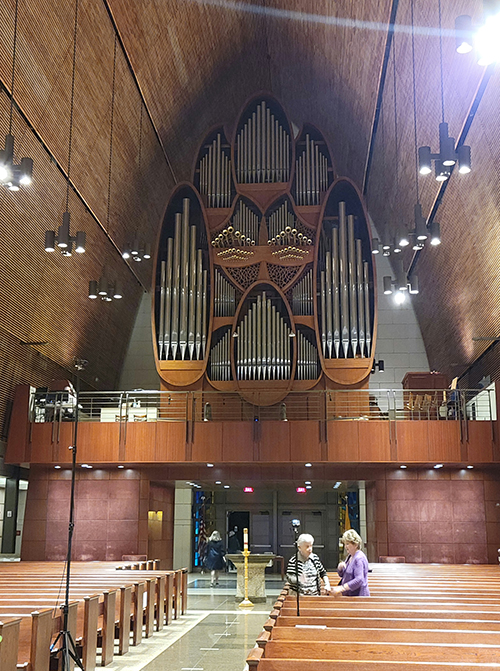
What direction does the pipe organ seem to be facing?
toward the camera

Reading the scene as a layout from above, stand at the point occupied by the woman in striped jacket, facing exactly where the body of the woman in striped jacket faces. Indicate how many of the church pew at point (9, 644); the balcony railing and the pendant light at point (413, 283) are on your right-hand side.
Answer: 1

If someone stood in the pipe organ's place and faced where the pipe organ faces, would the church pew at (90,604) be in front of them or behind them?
in front

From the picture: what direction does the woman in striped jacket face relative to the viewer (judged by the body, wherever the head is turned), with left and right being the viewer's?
facing the viewer and to the right of the viewer

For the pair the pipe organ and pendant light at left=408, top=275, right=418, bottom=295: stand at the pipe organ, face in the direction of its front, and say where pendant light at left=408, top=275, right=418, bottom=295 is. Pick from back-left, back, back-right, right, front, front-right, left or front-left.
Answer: front-left

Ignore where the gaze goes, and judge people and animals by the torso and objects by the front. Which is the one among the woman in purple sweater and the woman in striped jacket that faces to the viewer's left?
the woman in purple sweater

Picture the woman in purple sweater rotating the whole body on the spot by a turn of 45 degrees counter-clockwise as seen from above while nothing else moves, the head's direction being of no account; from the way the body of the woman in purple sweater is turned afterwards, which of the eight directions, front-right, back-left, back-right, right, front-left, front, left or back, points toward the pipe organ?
back-right

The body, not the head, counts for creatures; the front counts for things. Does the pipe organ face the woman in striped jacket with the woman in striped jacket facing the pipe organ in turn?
no

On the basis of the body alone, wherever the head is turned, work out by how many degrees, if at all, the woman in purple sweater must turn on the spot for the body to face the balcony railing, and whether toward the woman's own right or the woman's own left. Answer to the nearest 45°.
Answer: approximately 90° to the woman's own right

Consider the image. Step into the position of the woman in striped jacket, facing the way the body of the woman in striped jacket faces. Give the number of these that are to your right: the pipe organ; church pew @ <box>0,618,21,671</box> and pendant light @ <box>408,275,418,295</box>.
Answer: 1

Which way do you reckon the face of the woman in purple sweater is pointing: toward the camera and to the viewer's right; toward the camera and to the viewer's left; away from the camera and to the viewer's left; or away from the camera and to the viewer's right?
toward the camera and to the viewer's left

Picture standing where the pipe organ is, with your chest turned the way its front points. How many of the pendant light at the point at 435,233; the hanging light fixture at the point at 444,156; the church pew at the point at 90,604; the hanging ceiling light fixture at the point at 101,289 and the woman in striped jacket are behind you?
0

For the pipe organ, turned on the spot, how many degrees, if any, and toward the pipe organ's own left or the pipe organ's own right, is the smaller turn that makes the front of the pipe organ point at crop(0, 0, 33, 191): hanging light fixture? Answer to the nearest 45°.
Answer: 0° — it already faces it

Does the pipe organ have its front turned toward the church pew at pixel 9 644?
yes

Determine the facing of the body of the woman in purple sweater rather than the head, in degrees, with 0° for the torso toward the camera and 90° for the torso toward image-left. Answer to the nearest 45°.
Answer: approximately 90°

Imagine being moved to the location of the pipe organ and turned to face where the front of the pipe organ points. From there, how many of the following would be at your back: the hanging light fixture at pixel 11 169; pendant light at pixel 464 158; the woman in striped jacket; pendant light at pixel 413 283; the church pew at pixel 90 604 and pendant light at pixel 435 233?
0
